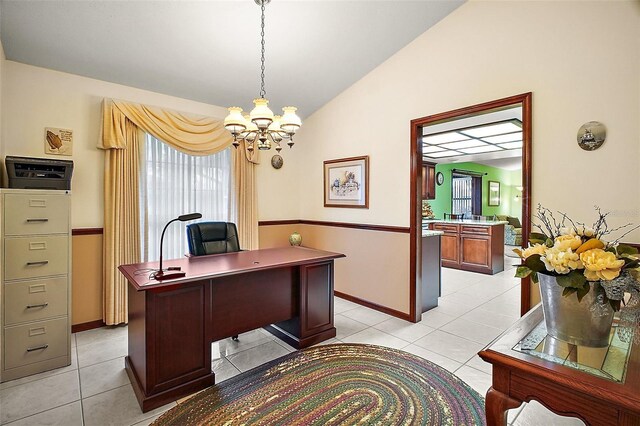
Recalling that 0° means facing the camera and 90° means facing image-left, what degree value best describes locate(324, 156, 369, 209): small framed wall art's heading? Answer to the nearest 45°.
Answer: approximately 45°

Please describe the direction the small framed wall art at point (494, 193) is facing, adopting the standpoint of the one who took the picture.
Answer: facing the viewer and to the right of the viewer

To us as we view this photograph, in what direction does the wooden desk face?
facing away from the viewer and to the left of the viewer

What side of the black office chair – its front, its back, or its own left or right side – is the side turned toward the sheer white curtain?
back

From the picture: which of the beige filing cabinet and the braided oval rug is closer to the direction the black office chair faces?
the braided oval rug

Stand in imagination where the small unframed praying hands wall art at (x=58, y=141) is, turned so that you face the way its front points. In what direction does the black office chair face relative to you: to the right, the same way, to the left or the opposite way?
the same way

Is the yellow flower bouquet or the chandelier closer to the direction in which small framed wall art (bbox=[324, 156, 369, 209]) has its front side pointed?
the chandelier

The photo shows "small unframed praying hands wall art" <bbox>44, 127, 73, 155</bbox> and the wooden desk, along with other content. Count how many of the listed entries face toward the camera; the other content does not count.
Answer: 1

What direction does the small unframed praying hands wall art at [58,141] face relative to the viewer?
toward the camera

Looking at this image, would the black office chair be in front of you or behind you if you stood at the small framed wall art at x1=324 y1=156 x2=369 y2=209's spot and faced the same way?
in front

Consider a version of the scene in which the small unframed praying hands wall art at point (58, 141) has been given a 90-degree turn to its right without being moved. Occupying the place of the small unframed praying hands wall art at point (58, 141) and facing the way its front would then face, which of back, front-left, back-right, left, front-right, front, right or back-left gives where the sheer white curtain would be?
back

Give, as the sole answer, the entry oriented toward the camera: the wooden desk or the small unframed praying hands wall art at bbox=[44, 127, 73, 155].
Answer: the small unframed praying hands wall art

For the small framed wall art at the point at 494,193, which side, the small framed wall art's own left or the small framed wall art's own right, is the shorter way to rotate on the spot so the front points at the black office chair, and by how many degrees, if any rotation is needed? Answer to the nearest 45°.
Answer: approximately 45° to the small framed wall art's own right

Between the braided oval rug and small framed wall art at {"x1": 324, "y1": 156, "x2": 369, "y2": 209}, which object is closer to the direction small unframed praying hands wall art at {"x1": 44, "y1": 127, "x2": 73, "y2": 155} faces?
the braided oval rug

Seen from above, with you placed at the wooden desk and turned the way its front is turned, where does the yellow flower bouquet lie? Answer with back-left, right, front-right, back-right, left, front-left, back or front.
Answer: back

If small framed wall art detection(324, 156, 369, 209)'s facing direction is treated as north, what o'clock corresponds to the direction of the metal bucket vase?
The metal bucket vase is roughly at 10 o'clock from the small framed wall art.

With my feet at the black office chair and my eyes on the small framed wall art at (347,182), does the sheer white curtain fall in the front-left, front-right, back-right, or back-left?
back-left
